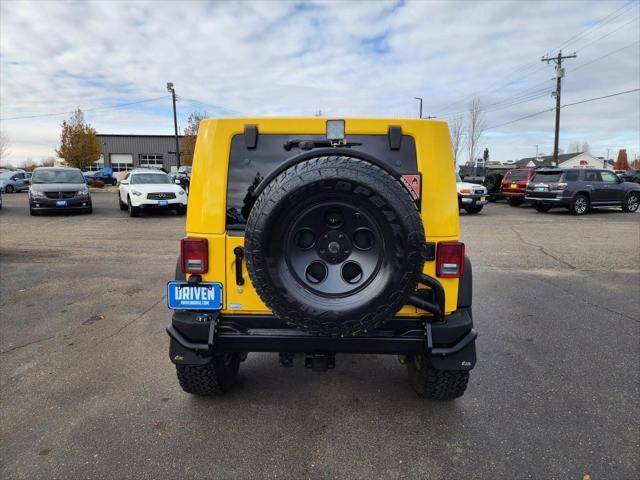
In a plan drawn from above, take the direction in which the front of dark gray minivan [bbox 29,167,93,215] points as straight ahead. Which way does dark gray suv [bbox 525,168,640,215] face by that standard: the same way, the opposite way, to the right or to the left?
to the left

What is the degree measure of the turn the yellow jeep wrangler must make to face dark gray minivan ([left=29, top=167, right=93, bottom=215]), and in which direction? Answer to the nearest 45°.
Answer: approximately 45° to its left

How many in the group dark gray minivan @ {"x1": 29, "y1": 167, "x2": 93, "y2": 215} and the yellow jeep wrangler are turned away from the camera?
1

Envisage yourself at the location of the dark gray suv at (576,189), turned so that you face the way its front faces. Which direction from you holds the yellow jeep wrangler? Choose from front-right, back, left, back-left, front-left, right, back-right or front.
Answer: back-right

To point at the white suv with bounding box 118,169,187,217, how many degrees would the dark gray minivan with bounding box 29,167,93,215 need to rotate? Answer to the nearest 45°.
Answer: approximately 45° to its left

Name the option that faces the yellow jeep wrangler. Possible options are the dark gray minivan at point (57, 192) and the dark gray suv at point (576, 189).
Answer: the dark gray minivan at point (57, 192)

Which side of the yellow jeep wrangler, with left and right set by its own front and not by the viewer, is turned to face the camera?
back

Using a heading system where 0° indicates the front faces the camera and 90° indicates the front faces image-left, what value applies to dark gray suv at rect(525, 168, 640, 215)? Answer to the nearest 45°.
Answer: approximately 225°

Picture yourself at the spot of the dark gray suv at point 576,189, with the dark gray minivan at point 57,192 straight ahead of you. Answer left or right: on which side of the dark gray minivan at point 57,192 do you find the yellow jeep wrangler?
left

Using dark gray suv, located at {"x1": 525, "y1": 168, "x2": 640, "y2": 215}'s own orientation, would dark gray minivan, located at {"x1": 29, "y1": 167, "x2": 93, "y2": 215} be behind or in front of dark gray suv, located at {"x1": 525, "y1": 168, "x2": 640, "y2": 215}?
behind

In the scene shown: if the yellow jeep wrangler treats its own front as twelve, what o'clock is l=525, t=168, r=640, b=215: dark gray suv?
The dark gray suv is roughly at 1 o'clock from the yellow jeep wrangler.

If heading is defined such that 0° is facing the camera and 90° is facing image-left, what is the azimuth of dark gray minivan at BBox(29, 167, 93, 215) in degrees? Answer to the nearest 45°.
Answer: approximately 0°
